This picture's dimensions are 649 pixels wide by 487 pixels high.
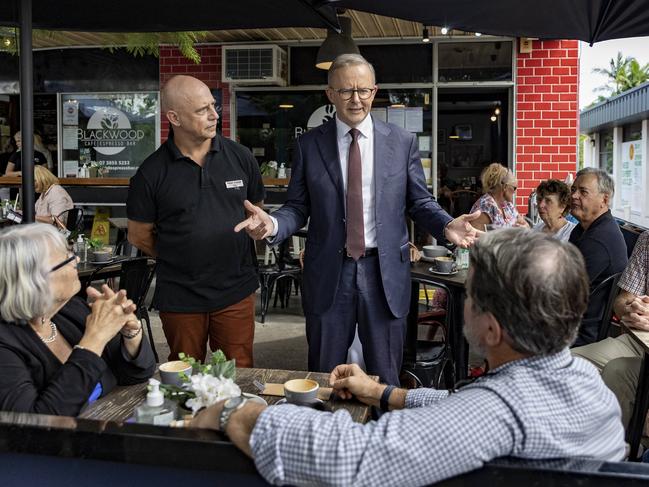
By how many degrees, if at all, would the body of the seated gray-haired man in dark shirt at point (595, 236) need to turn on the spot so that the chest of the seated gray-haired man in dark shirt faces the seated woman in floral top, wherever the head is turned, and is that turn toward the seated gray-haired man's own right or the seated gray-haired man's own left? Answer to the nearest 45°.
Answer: approximately 90° to the seated gray-haired man's own right

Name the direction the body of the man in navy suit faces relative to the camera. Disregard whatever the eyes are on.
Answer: toward the camera

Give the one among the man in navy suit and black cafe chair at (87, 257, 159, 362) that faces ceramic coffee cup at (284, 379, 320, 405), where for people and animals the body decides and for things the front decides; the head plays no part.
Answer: the man in navy suit

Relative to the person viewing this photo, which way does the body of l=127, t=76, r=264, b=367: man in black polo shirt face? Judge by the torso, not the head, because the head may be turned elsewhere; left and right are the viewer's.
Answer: facing the viewer and to the right of the viewer

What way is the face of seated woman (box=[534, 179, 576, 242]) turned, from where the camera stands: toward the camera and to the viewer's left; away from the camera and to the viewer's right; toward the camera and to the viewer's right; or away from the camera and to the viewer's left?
toward the camera and to the viewer's left

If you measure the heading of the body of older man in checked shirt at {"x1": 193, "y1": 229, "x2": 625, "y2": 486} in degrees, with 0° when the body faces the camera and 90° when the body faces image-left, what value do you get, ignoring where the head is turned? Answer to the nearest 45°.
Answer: approximately 135°

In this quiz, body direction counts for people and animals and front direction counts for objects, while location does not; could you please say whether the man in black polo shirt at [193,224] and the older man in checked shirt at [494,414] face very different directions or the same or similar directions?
very different directions

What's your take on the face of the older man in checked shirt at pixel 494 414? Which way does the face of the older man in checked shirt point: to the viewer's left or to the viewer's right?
to the viewer's left

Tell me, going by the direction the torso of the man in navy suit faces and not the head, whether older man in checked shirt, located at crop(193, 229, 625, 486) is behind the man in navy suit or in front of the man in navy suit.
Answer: in front

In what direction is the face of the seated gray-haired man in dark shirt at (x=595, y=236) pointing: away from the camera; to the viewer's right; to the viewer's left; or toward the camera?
to the viewer's left

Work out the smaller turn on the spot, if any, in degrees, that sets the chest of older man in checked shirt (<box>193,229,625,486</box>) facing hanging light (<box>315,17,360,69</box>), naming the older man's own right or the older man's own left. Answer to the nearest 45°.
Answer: approximately 45° to the older man's own right

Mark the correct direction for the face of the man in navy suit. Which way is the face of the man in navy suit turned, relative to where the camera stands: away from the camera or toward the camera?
toward the camera

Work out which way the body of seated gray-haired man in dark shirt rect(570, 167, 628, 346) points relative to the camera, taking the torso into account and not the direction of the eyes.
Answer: to the viewer's left
